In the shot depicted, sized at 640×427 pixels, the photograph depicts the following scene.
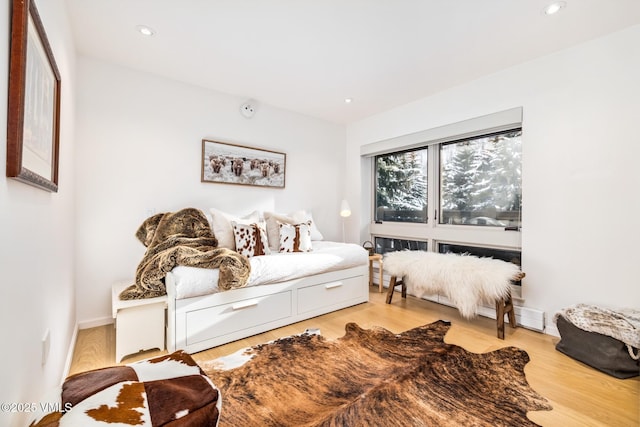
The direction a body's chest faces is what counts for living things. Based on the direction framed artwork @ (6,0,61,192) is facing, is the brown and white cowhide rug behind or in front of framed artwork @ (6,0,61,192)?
in front

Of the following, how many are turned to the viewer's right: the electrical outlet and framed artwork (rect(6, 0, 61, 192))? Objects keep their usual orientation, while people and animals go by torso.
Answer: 2

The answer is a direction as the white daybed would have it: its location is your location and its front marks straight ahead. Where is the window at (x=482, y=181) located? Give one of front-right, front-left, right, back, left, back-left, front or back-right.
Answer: front-left

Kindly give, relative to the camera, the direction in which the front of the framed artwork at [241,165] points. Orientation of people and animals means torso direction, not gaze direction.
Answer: facing the viewer and to the right of the viewer

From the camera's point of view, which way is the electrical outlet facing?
to the viewer's right

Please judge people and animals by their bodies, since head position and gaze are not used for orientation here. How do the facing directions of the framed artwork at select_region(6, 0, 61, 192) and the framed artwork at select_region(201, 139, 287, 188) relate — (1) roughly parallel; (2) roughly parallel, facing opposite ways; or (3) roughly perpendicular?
roughly perpendicular

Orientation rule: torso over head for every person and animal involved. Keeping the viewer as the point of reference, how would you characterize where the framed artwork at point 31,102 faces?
facing to the right of the viewer
